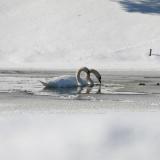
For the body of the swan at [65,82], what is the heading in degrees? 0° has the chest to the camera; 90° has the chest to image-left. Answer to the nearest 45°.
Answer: approximately 270°
